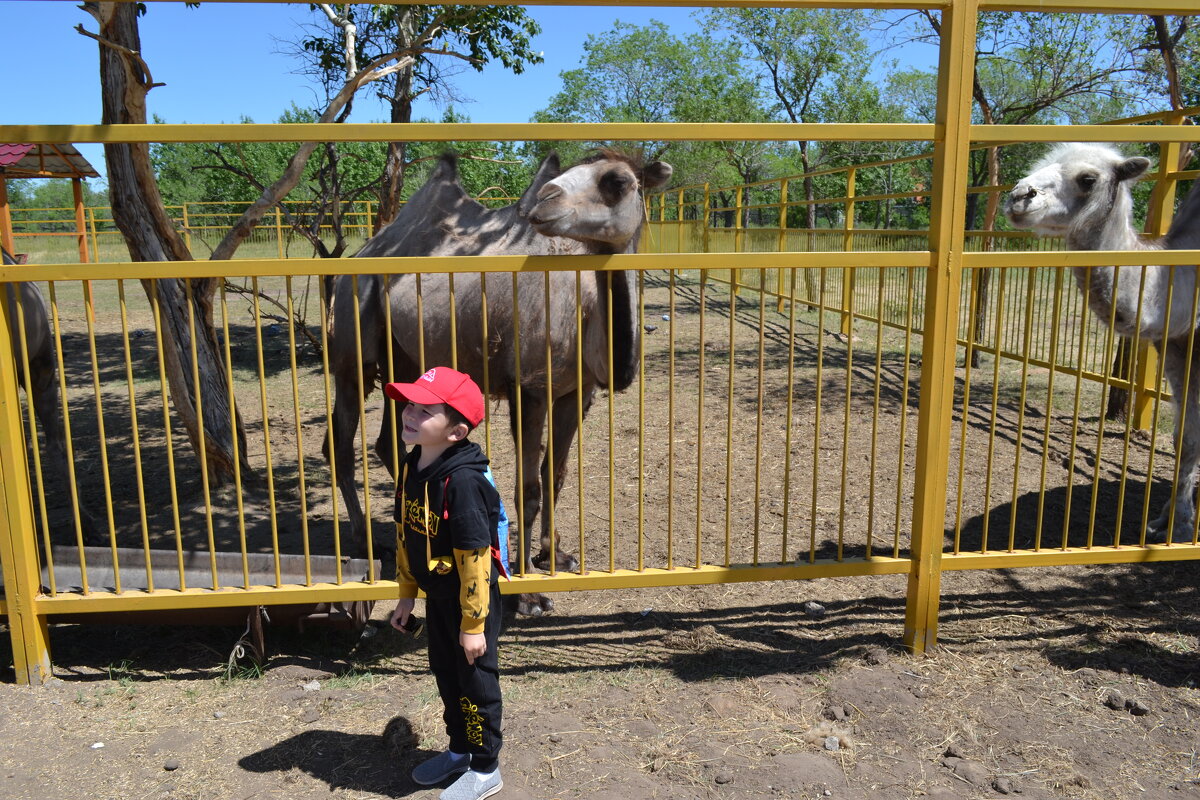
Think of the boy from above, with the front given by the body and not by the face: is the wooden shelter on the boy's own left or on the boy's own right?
on the boy's own right

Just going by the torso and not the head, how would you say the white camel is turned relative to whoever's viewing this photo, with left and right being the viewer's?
facing to the left of the viewer

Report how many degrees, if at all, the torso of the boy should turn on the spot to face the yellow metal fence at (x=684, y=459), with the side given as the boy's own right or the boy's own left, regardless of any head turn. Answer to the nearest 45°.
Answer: approximately 180°

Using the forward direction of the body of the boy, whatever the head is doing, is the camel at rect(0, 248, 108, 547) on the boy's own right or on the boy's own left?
on the boy's own right

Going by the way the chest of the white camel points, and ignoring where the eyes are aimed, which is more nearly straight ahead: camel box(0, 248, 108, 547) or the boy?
the camel

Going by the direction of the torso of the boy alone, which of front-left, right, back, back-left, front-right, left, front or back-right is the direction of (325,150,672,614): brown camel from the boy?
back-right

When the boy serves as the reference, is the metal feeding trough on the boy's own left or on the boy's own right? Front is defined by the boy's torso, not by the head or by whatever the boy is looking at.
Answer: on the boy's own right

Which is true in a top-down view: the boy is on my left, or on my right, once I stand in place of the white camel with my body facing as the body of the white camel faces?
on my left
